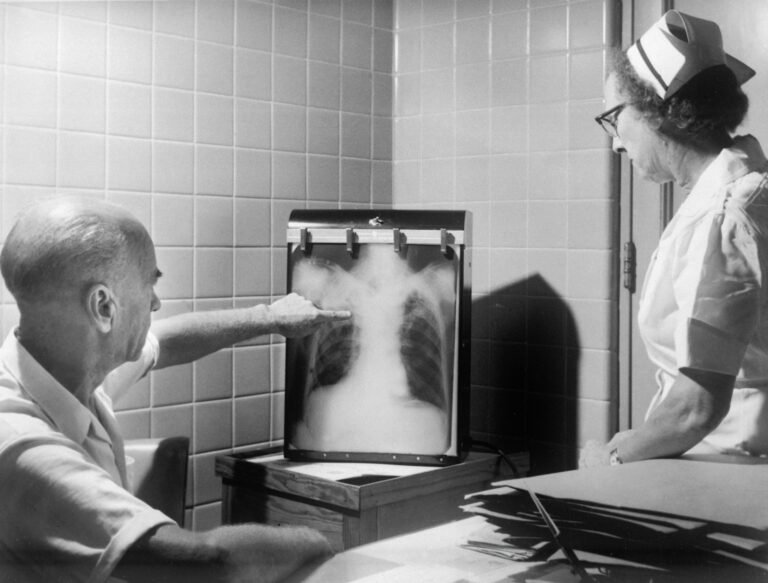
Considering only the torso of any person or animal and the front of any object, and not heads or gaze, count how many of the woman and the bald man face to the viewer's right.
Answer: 1

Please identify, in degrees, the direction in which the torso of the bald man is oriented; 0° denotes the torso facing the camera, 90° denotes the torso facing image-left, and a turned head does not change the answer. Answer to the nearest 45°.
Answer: approximately 270°

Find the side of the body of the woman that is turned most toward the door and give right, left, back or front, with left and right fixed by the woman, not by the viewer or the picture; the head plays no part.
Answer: right

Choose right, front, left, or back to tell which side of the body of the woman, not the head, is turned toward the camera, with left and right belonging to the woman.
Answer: left

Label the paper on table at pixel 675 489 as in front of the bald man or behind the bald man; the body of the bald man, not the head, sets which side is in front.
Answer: in front

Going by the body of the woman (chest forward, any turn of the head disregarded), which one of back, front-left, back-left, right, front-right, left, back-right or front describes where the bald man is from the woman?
front-left

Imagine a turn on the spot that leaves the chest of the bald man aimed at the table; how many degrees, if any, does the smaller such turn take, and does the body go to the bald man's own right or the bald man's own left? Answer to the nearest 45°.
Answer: approximately 45° to the bald man's own right

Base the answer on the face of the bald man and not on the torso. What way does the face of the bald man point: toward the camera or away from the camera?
away from the camera

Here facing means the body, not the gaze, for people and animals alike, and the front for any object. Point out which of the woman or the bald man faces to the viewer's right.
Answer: the bald man

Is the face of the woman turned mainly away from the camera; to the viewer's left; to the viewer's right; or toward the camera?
to the viewer's left
